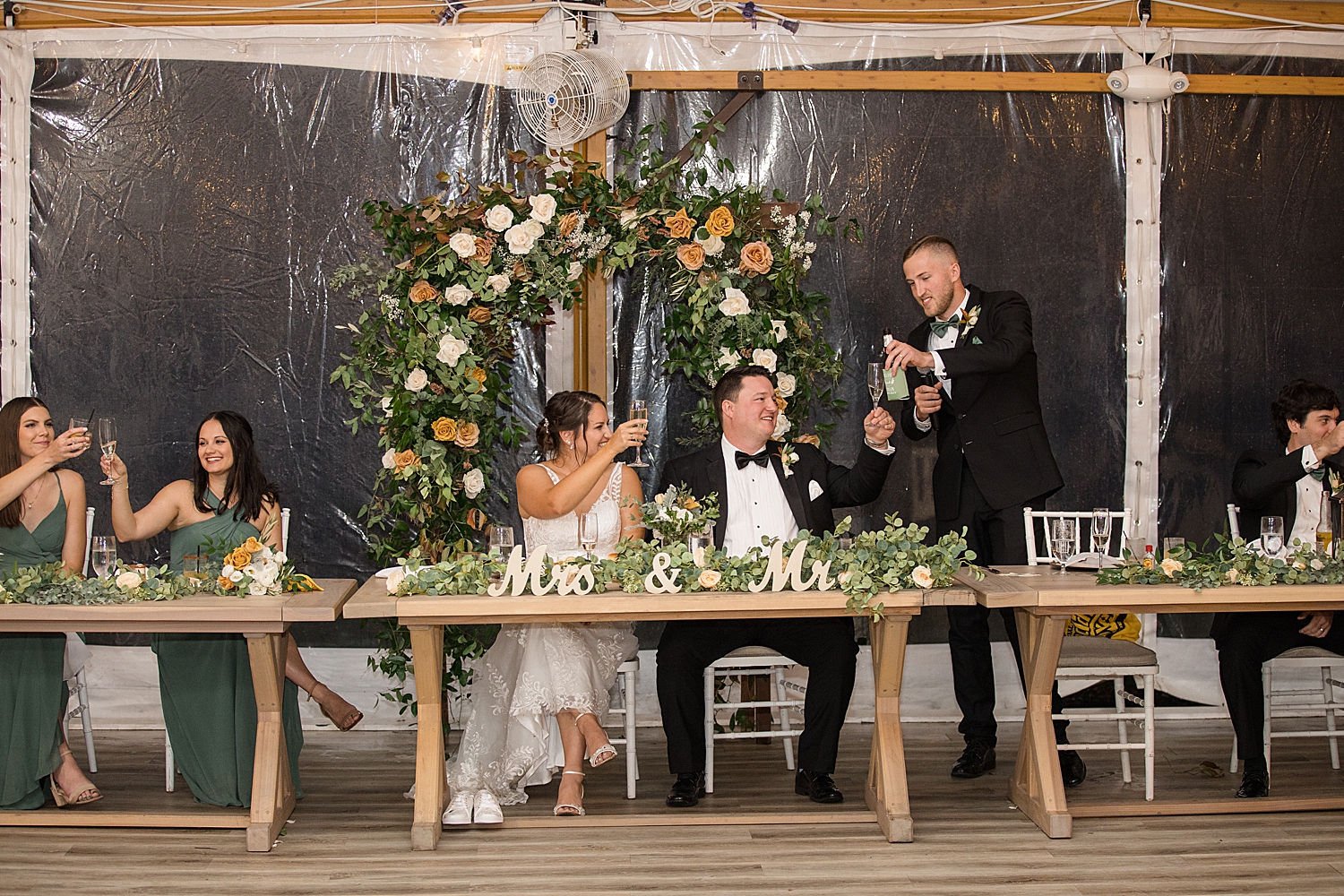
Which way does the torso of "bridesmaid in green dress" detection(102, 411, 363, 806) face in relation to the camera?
toward the camera

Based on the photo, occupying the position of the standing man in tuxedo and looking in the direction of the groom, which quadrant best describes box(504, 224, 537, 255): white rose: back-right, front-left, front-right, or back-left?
front-right

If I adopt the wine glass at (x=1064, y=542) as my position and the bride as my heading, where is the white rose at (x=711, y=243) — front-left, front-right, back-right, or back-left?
front-right

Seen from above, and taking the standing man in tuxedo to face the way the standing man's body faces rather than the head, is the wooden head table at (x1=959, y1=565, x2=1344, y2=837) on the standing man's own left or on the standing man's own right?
on the standing man's own left

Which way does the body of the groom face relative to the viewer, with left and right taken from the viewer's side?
facing the viewer

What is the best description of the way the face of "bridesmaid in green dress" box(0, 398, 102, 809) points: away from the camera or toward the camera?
toward the camera

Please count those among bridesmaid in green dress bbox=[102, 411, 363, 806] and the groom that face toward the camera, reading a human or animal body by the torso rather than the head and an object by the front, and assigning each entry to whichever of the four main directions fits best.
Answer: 2

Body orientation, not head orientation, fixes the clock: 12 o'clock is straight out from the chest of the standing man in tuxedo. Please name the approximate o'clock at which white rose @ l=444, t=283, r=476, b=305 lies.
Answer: The white rose is roughly at 1 o'clock from the standing man in tuxedo.

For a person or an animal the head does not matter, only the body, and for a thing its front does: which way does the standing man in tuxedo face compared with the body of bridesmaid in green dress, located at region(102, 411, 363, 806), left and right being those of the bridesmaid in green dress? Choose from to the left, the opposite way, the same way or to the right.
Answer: to the right

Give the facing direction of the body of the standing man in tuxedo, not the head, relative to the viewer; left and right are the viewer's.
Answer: facing the viewer and to the left of the viewer

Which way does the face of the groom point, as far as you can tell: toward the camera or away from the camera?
toward the camera

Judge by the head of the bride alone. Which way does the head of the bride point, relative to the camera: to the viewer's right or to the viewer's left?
to the viewer's right

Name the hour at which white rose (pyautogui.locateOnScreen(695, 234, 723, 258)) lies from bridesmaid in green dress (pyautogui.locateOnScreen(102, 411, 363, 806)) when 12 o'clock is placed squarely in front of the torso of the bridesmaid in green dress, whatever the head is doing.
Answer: The white rose is roughly at 9 o'clock from the bridesmaid in green dress.

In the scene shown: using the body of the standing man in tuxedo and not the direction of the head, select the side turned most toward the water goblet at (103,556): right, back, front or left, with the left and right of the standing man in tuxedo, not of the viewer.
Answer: front
